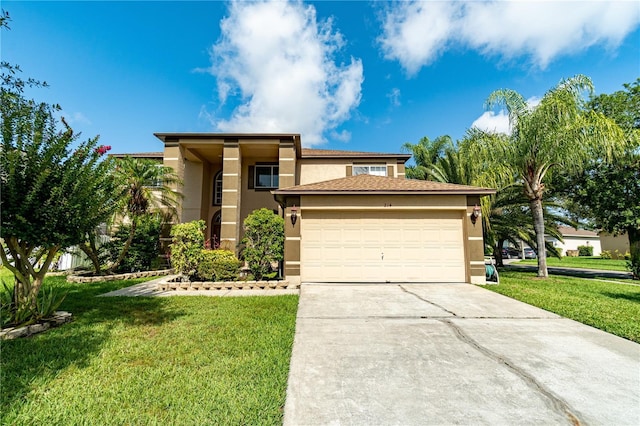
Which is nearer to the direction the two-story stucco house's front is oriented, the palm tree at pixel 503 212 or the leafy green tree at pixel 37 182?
the leafy green tree

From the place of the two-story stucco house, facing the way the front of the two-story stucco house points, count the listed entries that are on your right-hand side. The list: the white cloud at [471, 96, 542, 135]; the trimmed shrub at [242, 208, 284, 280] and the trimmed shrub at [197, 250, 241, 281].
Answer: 2

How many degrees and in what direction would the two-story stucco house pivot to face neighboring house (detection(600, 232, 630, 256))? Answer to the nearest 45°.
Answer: approximately 135° to its left

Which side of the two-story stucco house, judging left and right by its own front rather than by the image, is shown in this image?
front

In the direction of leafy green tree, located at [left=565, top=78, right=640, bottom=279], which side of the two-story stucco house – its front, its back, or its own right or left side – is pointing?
left

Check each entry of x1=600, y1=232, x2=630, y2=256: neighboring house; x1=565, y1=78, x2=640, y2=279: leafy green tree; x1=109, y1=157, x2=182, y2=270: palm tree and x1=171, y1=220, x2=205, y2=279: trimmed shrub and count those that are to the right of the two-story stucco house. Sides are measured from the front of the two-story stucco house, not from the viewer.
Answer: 2

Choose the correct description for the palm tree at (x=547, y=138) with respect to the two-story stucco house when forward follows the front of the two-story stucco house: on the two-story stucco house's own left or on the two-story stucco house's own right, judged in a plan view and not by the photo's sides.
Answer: on the two-story stucco house's own left

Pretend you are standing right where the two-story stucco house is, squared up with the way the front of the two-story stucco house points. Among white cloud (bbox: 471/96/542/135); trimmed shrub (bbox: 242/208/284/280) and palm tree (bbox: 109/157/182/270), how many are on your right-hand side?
2

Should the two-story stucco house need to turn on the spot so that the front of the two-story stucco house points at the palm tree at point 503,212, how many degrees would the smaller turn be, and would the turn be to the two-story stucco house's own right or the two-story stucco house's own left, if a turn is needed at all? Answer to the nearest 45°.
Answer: approximately 135° to the two-story stucco house's own left

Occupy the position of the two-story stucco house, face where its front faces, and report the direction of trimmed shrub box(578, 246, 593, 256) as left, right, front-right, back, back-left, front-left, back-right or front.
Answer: back-left

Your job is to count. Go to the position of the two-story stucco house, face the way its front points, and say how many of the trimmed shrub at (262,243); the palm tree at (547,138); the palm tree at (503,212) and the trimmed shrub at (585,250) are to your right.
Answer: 1

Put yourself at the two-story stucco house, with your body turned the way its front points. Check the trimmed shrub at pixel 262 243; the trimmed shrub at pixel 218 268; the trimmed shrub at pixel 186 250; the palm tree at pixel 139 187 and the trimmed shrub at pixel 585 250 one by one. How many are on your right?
4

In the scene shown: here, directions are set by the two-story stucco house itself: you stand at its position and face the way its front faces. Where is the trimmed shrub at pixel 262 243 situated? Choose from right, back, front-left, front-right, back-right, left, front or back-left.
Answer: right

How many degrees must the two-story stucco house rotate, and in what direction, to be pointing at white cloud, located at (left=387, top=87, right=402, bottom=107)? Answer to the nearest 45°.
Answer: approximately 180°

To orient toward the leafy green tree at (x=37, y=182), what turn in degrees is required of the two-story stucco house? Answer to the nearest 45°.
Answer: approximately 45° to its right
